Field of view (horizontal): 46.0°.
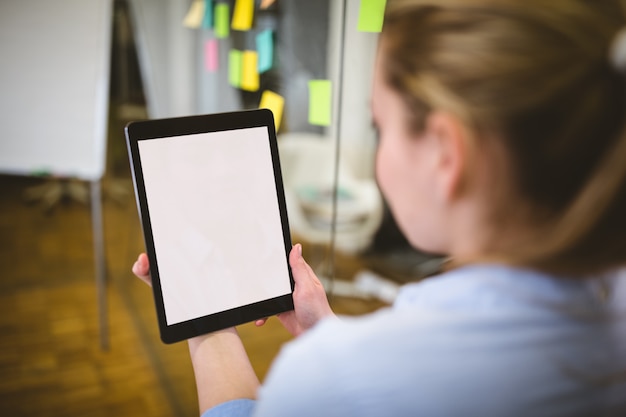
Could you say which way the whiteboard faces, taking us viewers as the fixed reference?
facing the viewer

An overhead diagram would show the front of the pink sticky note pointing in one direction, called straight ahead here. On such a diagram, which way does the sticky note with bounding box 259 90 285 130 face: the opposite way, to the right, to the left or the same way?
the same way

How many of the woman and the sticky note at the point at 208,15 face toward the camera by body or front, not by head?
1

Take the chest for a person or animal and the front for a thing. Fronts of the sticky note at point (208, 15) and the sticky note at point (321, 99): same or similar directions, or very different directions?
same or similar directions

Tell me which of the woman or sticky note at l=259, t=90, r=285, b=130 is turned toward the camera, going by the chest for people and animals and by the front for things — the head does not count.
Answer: the sticky note

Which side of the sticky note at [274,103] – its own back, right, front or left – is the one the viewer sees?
front

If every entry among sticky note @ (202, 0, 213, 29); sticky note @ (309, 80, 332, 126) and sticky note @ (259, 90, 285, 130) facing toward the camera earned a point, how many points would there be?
3

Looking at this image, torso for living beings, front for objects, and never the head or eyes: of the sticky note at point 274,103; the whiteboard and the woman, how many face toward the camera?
2

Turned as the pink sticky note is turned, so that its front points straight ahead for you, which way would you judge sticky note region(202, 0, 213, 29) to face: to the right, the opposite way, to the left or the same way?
the same way

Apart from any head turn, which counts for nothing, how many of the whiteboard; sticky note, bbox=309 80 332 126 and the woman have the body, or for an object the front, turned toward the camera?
2

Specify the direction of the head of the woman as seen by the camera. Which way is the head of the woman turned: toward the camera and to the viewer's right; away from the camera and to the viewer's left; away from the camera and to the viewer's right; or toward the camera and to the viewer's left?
away from the camera and to the viewer's left

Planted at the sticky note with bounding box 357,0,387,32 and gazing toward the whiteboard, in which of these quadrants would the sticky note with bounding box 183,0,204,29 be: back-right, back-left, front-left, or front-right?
front-right

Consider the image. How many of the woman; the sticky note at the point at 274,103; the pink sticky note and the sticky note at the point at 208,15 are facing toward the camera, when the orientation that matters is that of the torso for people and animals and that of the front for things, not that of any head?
3

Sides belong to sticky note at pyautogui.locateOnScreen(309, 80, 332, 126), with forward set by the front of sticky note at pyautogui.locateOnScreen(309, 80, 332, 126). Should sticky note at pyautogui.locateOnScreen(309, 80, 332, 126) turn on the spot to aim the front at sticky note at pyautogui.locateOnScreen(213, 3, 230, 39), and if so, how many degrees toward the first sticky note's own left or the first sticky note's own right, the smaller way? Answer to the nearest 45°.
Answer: approximately 135° to the first sticky note's own right
